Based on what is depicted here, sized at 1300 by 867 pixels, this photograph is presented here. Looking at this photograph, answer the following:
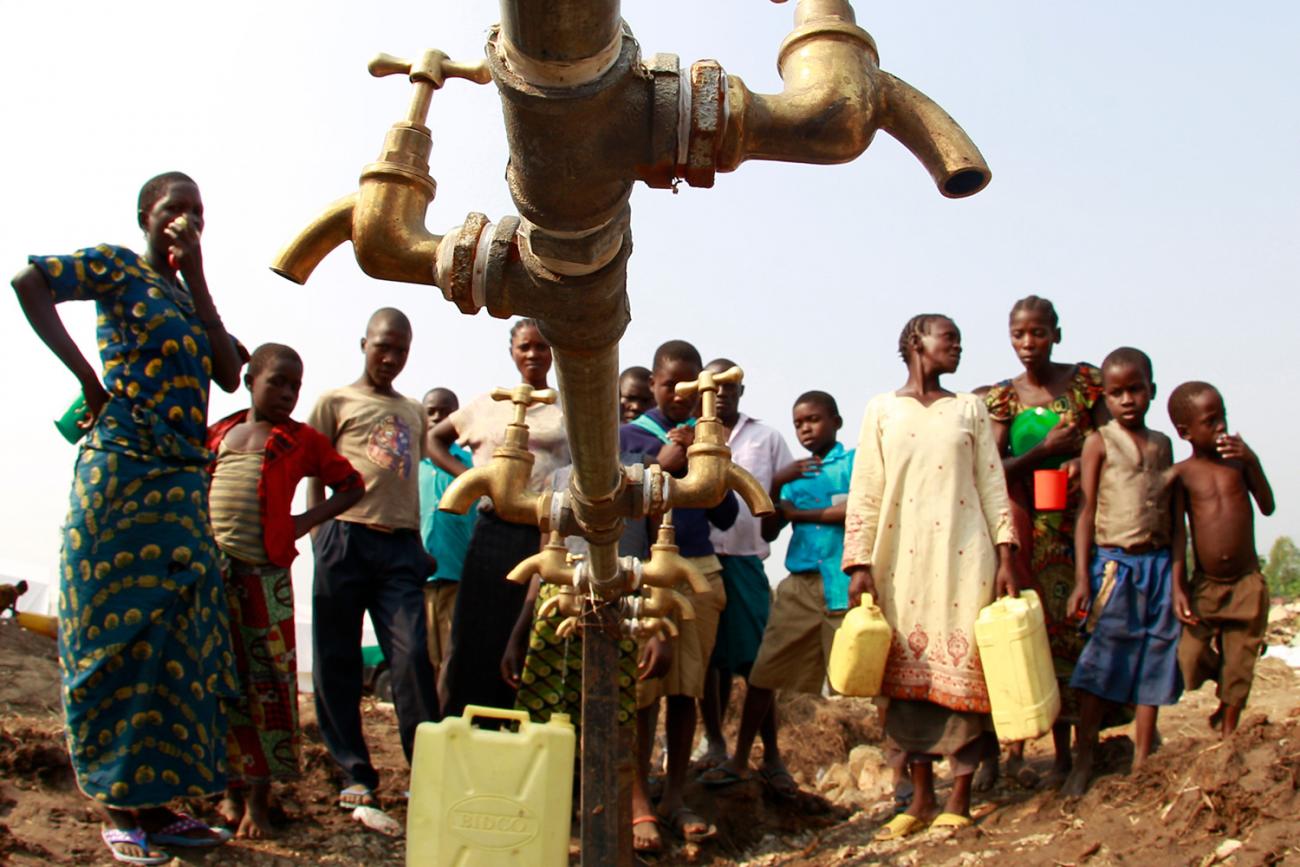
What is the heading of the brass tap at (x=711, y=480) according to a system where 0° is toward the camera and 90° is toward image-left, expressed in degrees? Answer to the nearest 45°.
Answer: approximately 270°

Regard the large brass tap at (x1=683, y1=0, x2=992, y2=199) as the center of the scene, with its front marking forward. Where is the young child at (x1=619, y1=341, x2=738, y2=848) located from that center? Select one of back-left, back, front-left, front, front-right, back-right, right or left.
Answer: left

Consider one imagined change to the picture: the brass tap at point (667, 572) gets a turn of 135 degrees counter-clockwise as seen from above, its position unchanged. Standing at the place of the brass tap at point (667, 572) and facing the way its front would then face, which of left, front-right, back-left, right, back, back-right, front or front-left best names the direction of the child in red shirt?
front

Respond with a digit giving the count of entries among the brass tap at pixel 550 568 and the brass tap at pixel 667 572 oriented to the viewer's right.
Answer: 1

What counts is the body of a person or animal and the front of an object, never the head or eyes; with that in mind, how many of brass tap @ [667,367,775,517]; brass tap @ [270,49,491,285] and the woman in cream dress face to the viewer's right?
1

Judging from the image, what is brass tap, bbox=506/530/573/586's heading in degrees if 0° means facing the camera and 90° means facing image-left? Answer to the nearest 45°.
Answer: approximately 90°

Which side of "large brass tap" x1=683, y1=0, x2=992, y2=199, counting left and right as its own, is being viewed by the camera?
right

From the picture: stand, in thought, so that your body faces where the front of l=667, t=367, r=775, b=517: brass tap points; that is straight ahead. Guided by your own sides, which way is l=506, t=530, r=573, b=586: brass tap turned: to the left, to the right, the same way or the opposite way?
the opposite way

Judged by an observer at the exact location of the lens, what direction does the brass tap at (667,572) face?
facing to the right of the viewer

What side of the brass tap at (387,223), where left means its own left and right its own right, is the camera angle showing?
left

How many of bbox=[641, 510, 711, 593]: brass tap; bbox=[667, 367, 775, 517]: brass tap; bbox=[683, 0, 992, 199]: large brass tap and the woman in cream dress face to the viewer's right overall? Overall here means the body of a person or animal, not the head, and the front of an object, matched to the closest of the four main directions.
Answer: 3

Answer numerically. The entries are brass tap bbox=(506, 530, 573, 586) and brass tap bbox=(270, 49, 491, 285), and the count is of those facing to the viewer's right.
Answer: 0
